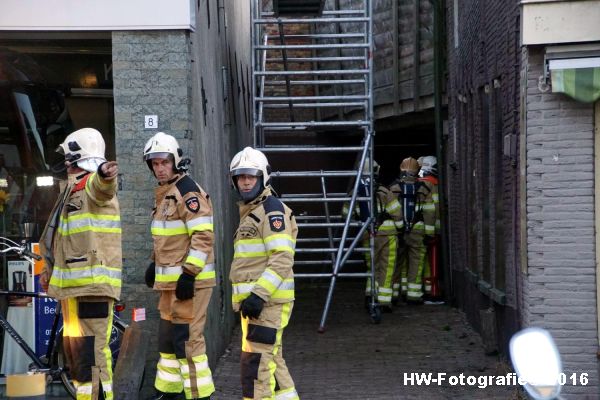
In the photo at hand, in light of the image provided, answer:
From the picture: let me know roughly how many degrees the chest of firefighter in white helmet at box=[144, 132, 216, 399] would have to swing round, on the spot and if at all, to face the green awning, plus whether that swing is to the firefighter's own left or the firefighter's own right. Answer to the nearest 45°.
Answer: approximately 135° to the firefighter's own left

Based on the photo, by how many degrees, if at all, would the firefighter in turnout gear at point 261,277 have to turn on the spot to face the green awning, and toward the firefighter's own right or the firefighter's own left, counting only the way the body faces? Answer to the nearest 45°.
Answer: approximately 135° to the firefighter's own left

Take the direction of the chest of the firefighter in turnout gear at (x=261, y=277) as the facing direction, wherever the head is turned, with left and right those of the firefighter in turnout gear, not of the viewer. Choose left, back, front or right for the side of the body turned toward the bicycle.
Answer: right

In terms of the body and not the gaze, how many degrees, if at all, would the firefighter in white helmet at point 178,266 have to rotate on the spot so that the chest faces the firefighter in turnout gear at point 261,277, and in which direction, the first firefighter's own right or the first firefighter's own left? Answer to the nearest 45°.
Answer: approximately 90° to the first firefighter's own left

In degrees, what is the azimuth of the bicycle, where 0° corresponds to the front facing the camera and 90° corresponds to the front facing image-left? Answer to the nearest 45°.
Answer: approximately 90°

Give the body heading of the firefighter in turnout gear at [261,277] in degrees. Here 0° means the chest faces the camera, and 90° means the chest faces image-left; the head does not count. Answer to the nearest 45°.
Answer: approximately 45°
